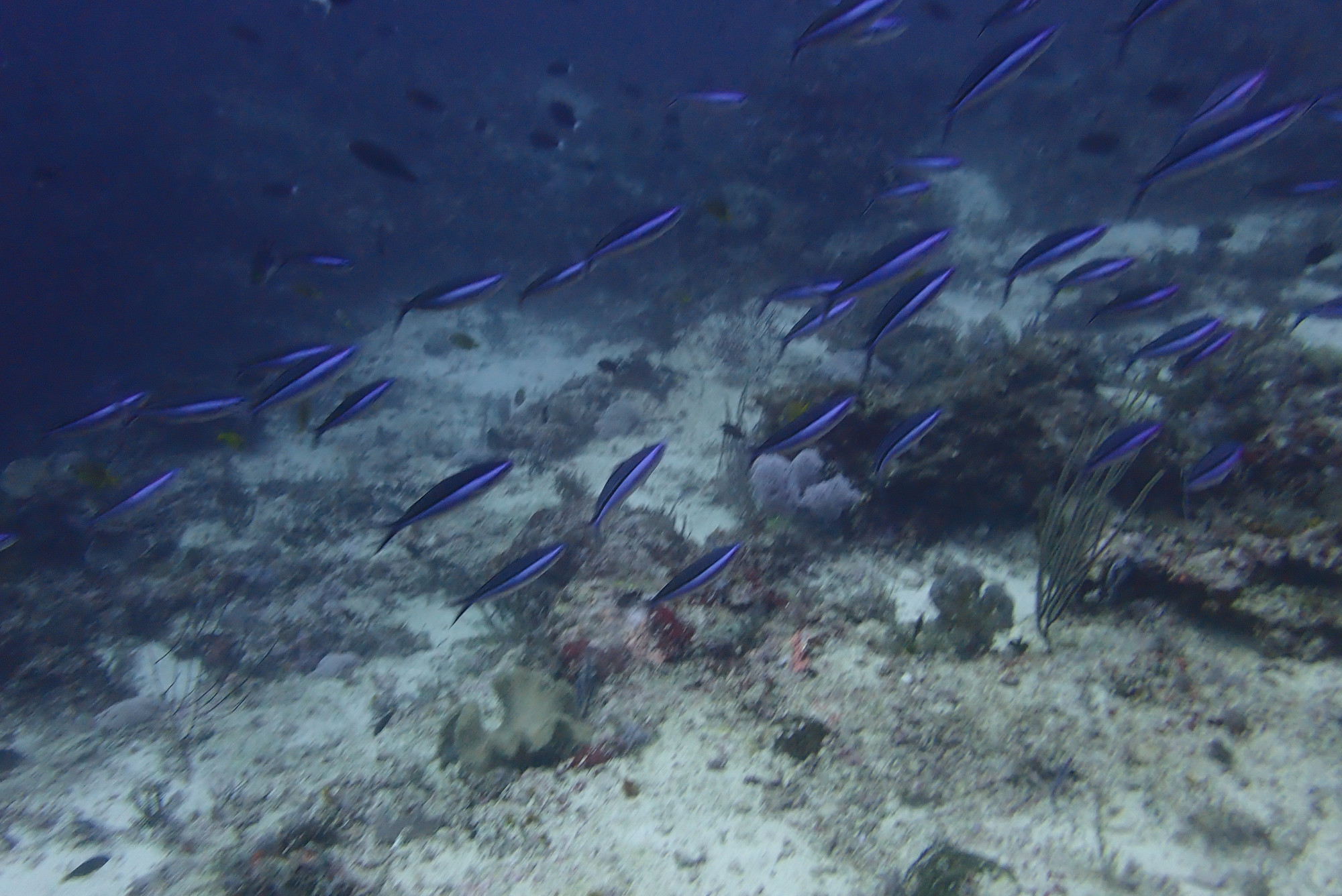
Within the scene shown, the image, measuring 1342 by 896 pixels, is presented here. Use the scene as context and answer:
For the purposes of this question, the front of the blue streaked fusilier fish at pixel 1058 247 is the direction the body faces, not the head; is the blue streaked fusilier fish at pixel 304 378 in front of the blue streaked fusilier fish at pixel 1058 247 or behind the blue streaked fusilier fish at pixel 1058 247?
behind

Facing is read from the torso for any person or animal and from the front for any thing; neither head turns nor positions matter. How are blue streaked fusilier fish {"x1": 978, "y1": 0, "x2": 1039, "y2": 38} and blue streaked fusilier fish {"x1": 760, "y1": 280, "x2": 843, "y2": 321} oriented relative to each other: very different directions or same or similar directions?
same or similar directions

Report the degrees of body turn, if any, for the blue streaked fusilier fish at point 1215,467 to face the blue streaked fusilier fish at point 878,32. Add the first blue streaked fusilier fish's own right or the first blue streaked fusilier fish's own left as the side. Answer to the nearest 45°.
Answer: approximately 135° to the first blue streaked fusilier fish's own left

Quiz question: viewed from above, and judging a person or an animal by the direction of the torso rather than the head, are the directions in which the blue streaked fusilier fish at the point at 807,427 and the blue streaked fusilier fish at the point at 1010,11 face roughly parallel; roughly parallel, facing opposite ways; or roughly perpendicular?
roughly parallel

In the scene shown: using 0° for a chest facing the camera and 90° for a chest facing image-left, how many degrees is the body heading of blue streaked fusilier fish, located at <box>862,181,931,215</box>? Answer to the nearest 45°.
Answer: approximately 270°

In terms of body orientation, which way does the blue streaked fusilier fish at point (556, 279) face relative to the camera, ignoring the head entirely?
to the viewer's right

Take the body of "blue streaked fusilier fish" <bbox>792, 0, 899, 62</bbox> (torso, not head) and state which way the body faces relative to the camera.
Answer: to the viewer's right

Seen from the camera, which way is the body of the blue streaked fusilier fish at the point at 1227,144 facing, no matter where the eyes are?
to the viewer's right

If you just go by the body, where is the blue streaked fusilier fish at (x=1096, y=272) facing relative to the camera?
to the viewer's right

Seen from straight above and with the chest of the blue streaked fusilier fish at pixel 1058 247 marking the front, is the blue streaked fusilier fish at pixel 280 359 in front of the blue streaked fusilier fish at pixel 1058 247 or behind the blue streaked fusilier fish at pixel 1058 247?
behind

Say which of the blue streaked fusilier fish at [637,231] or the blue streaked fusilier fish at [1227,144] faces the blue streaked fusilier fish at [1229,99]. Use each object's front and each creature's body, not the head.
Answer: the blue streaked fusilier fish at [637,231]

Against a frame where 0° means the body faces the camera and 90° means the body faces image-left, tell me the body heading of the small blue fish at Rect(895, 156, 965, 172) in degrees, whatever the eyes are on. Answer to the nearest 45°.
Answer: approximately 270°

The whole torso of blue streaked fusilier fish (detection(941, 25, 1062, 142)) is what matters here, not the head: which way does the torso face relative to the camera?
to the viewer's right

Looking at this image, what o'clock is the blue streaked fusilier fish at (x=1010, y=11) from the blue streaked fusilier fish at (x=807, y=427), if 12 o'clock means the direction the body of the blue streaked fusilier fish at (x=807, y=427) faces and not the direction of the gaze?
the blue streaked fusilier fish at (x=1010, y=11) is roughly at 10 o'clock from the blue streaked fusilier fish at (x=807, y=427).

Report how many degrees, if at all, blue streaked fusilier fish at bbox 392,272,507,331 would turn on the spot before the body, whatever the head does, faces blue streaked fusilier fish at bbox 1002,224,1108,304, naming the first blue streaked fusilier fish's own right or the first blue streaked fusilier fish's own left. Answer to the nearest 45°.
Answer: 0° — it already faces it

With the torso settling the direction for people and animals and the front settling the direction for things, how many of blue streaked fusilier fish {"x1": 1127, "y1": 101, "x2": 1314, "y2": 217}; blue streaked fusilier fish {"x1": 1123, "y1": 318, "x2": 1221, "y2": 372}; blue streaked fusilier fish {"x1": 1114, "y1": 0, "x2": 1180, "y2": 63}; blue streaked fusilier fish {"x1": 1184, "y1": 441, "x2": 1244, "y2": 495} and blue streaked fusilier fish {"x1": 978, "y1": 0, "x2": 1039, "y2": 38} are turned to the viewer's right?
5
